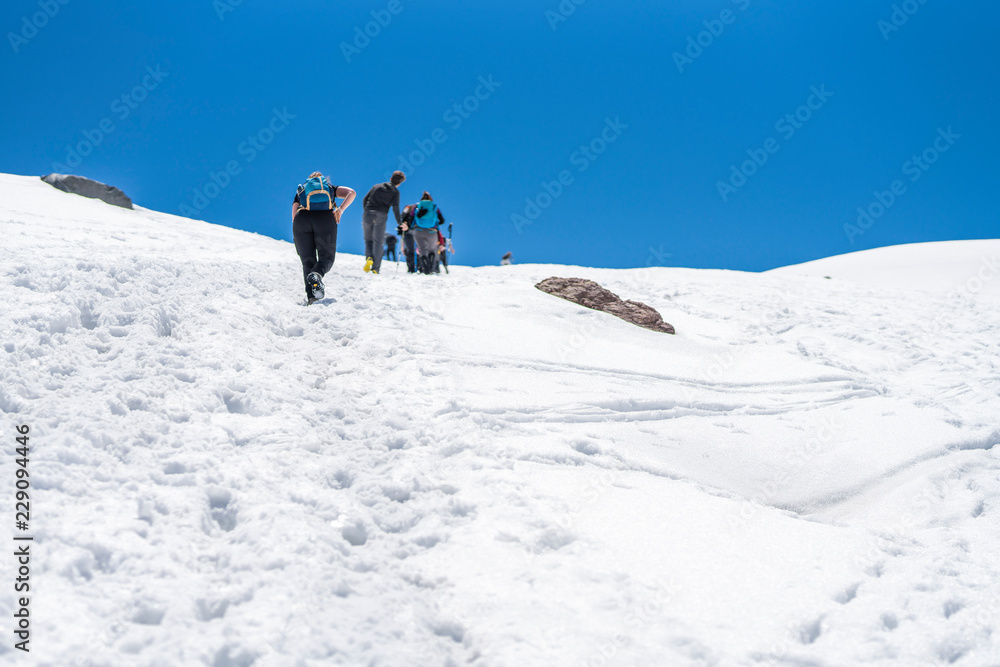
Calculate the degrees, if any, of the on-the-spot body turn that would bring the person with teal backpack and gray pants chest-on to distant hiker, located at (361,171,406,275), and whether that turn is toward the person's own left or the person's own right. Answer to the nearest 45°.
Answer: approximately 135° to the person's own left

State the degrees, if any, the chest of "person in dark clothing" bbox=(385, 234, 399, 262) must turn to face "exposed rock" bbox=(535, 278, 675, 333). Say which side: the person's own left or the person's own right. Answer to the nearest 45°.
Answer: approximately 180°

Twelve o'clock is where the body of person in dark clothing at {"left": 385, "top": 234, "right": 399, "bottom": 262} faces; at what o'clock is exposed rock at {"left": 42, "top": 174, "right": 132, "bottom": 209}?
The exposed rock is roughly at 9 o'clock from the person in dark clothing.

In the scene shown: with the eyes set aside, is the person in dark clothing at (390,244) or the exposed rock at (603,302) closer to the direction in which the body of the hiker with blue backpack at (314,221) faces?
the person in dark clothing

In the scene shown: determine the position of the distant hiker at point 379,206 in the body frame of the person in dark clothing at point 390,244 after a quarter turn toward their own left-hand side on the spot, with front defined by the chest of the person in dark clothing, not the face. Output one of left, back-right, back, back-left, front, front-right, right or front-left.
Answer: left

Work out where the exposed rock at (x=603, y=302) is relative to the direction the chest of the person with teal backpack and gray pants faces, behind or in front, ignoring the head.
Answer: behind

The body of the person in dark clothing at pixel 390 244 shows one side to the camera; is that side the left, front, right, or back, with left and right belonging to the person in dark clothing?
back

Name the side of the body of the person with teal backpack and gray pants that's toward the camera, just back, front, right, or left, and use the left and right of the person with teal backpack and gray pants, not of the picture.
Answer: back

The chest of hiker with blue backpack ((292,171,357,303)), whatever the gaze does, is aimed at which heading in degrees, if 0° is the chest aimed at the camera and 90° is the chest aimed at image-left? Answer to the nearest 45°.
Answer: approximately 180°

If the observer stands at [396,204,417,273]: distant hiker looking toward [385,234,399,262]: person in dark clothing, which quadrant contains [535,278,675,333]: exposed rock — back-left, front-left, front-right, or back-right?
back-right
